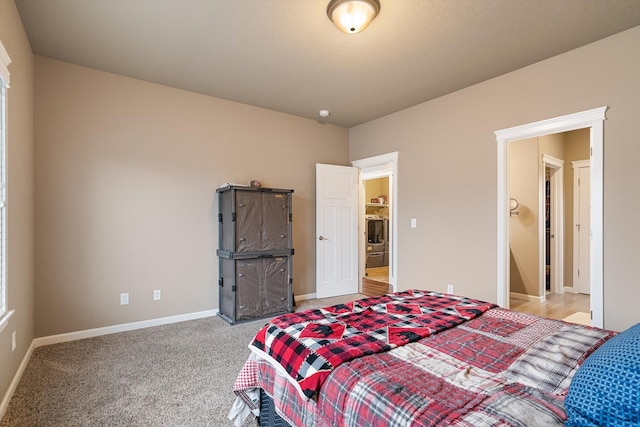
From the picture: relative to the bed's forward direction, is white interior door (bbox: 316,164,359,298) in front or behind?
in front

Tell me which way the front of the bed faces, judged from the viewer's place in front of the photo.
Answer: facing away from the viewer and to the left of the viewer

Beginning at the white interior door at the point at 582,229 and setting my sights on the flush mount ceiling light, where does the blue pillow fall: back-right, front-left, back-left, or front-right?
front-left

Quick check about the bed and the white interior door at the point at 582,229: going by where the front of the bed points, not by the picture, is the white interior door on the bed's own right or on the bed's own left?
on the bed's own right

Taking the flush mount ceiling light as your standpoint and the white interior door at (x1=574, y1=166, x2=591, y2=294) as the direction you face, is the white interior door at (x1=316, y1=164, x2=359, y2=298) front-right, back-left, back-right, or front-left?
front-left

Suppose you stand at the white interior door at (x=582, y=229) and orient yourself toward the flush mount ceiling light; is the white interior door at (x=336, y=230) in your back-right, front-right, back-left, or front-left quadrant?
front-right
